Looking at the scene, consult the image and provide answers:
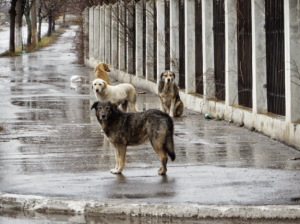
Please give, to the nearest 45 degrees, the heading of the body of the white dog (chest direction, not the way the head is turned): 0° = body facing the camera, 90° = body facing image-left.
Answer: approximately 90°

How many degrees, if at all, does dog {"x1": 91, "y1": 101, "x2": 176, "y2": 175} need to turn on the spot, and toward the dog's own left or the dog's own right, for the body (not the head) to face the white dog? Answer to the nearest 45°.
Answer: approximately 90° to the dog's own right

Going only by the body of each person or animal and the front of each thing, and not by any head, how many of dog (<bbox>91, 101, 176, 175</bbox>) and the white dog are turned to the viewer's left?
2

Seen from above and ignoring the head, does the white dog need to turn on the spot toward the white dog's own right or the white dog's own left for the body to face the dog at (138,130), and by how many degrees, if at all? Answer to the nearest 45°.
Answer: approximately 90° to the white dog's own left

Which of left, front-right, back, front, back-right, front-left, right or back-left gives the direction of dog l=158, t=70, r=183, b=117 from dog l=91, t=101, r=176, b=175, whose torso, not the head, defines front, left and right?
right

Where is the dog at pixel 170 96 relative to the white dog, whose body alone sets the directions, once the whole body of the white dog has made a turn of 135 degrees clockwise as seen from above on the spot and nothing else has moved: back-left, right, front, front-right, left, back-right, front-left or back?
front

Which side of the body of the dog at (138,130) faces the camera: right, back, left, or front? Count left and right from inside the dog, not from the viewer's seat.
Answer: left
